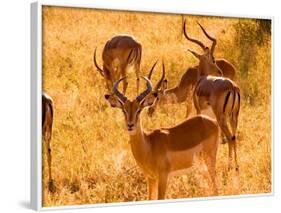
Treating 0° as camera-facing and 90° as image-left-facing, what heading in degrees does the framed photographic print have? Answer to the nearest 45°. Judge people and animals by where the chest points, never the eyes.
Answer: approximately 315°
